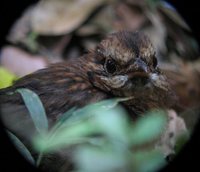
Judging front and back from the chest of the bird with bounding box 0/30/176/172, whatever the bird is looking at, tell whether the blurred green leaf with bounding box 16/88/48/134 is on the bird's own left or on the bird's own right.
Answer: on the bird's own right

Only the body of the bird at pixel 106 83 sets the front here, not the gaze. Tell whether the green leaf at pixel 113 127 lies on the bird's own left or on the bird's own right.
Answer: on the bird's own right

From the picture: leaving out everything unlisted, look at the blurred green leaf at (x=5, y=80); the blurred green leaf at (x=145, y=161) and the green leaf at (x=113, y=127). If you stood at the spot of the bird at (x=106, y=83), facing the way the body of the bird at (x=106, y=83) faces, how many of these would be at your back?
1

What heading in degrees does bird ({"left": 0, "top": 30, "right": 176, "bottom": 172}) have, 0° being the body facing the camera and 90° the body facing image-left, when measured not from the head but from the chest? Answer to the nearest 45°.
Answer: approximately 315°

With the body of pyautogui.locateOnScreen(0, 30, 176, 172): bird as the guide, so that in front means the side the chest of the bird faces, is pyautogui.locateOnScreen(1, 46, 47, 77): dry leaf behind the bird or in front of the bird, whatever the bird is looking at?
behind

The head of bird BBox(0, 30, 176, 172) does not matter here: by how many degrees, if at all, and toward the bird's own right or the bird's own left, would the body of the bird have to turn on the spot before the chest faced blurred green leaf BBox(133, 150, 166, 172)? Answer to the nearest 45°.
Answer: approximately 45° to the bird's own right
